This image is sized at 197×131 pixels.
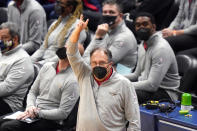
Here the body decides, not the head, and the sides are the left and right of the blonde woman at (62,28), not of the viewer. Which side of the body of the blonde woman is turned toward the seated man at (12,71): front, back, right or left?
front

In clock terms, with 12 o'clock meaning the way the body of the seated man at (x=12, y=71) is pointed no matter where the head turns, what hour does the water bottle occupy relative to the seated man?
The water bottle is roughly at 9 o'clock from the seated man.

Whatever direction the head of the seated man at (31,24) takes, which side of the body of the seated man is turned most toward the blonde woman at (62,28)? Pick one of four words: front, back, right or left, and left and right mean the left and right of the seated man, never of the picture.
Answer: left

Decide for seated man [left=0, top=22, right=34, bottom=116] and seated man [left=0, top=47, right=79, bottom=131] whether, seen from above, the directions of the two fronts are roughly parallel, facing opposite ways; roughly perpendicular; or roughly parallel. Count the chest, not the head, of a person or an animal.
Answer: roughly parallel

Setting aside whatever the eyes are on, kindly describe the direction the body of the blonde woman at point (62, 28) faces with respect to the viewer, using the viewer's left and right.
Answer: facing the viewer and to the left of the viewer

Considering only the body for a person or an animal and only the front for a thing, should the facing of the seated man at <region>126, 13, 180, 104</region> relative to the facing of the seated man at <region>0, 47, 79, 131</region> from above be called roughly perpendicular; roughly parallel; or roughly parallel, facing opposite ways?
roughly parallel

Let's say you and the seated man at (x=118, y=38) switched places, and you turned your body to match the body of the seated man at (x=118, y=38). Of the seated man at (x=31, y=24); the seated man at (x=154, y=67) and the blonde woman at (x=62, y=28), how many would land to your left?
1

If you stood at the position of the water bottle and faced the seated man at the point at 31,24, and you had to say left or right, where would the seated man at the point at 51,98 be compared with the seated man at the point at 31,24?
left

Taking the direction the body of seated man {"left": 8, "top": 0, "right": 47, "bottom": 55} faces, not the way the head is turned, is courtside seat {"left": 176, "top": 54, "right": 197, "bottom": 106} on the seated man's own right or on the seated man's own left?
on the seated man's own left

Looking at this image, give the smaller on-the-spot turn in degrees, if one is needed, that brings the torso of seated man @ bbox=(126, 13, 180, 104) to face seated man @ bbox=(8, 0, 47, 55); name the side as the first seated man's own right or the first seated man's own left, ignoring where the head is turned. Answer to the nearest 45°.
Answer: approximately 90° to the first seated man's own right
